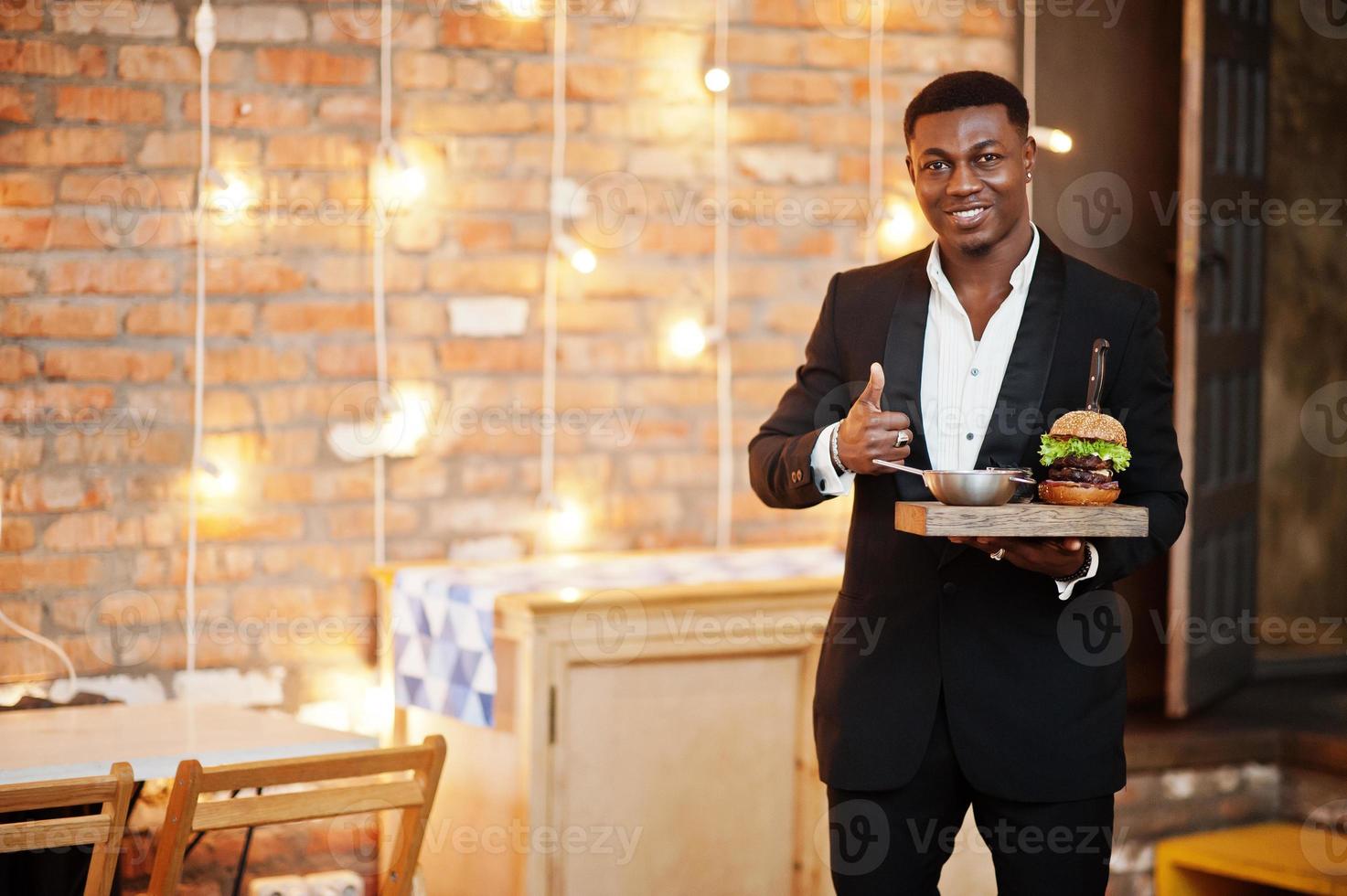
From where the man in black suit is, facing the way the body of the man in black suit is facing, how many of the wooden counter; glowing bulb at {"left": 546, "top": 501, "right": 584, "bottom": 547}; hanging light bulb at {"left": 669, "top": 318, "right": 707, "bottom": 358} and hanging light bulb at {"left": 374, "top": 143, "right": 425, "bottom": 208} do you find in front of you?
0

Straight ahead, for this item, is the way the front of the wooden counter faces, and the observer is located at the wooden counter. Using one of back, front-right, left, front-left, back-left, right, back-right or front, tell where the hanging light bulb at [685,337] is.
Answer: back

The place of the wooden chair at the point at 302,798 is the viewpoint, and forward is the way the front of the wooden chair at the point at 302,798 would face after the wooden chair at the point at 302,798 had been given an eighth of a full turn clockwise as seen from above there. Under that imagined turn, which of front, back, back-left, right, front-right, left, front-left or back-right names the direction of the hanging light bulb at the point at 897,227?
front-right

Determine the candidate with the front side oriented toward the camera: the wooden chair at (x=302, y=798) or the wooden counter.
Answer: the wooden counter

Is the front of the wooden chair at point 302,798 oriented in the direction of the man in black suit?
no

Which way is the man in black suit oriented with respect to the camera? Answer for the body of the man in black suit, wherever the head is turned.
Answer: toward the camera

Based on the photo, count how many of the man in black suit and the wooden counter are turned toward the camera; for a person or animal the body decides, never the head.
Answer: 2

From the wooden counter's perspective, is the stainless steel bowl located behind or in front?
in front

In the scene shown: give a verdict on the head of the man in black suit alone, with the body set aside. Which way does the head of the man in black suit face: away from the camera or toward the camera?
toward the camera

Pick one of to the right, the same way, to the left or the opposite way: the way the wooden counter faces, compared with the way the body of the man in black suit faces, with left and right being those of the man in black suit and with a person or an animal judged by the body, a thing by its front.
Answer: the same way

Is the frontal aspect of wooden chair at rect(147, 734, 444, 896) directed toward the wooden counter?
no

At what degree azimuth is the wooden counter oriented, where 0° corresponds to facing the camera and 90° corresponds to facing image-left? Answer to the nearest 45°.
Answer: approximately 0°

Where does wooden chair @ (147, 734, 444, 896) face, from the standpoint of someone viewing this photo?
facing away from the viewer and to the left of the viewer
